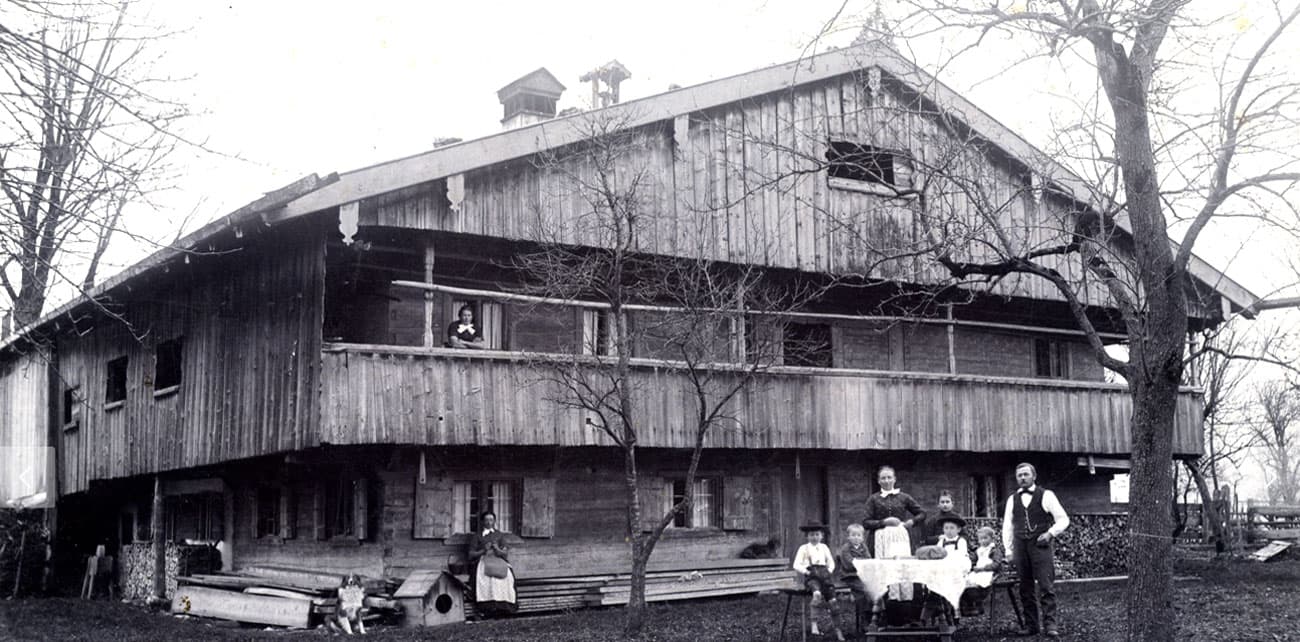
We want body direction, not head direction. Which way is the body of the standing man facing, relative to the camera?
toward the camera

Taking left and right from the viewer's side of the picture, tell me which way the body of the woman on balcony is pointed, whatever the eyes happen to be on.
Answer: facing the viewer

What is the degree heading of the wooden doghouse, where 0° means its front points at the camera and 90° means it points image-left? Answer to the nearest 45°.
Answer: approximately 315°

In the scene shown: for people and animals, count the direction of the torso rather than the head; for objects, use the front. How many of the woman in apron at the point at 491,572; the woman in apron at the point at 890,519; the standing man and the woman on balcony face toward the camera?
4

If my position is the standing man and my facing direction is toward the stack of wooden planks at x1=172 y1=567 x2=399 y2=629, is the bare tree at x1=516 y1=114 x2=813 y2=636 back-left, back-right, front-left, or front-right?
front-right

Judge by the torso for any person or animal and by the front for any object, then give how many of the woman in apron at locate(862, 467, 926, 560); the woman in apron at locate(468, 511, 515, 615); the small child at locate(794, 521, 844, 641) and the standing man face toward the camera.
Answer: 4

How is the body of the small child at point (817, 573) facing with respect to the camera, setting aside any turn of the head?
toward the camera

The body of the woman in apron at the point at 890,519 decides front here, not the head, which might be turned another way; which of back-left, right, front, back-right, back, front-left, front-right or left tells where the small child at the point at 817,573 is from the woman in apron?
front-right

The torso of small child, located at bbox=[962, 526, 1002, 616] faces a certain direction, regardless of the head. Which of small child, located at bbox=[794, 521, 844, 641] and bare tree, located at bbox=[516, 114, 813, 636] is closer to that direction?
the small child

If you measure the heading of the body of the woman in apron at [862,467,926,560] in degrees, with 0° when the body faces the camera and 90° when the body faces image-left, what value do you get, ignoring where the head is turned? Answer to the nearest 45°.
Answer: approximately 0°

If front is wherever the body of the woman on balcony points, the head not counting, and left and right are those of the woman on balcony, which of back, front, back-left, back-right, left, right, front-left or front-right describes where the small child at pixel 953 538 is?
front-left
